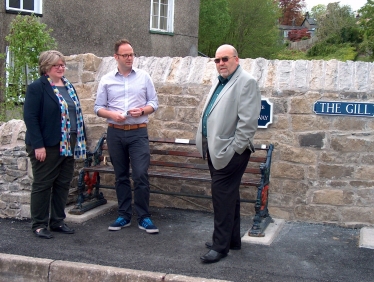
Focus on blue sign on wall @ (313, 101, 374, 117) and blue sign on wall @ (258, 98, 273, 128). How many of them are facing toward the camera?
2

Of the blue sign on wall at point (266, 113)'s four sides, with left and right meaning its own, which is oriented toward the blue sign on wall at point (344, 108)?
left

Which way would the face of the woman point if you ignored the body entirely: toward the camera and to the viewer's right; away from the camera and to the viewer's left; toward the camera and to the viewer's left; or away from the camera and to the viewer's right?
toward the camera and to the viewer's right

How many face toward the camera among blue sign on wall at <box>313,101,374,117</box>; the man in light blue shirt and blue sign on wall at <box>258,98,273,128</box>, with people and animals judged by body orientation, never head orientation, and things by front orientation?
3

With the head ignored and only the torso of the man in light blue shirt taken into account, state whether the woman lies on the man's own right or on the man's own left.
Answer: on the man's own right

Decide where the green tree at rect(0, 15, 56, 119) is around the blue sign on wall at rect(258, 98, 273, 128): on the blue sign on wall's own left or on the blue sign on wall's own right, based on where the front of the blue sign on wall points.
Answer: on the blue sign on wall's own right

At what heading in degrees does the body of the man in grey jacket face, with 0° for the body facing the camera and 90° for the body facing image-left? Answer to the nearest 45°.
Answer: approximately 45°

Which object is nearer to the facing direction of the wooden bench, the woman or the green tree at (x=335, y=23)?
the woman

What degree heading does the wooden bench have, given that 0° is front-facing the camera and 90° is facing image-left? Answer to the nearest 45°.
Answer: approximately 45°

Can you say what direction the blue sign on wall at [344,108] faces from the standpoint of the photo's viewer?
facing the viewer

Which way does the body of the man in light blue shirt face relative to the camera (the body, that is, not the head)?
toward the camera

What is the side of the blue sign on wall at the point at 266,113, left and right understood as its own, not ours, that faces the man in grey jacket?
front

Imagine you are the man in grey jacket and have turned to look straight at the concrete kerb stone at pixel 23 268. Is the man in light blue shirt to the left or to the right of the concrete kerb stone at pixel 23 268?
right
